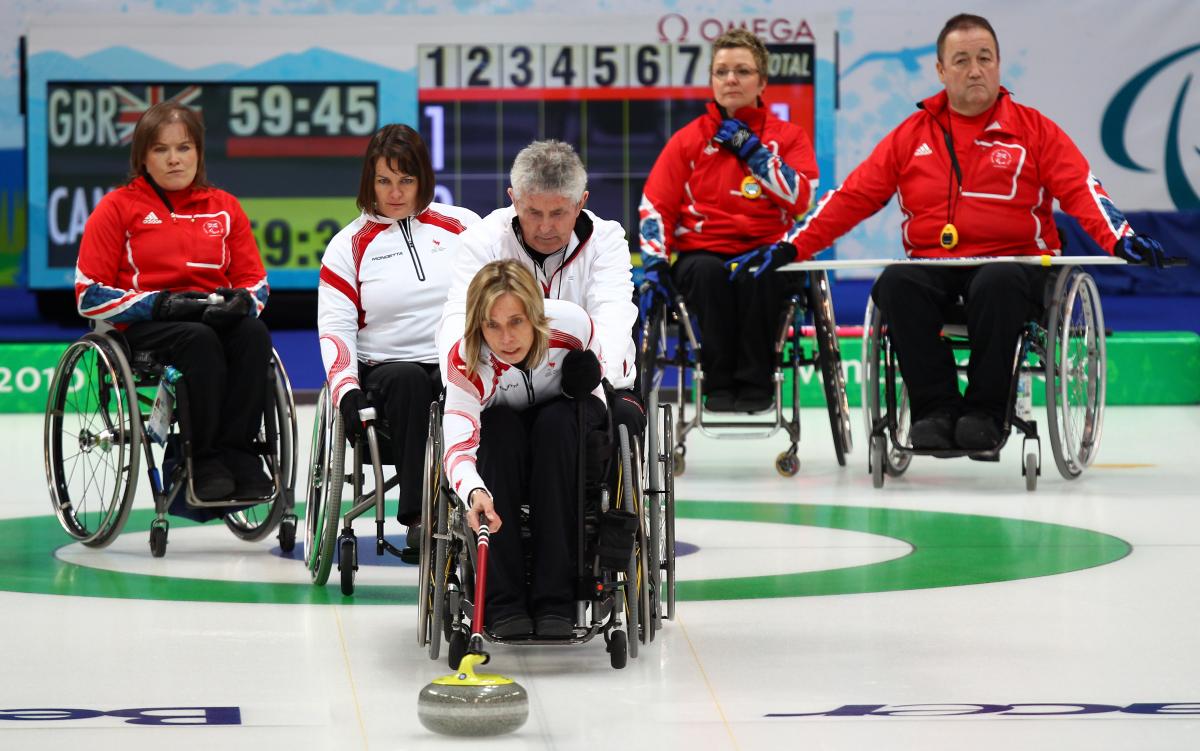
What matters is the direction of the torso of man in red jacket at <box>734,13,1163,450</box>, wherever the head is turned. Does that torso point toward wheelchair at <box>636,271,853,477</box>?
no

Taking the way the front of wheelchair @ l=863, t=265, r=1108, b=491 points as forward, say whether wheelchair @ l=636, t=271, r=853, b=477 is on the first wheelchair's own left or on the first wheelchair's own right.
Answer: on the first wheelchair's own right

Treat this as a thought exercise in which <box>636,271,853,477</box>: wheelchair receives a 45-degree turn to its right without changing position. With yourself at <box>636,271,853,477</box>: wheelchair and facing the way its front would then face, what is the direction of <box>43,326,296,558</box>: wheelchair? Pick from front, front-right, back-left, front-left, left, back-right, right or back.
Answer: front

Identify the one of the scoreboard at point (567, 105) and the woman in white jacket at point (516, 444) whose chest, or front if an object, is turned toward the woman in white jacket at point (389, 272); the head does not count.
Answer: the scoreboard

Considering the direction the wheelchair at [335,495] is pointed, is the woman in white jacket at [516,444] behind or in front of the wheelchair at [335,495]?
in front

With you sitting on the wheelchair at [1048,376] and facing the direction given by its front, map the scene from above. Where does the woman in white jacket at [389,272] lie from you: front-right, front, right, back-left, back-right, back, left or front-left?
front-right

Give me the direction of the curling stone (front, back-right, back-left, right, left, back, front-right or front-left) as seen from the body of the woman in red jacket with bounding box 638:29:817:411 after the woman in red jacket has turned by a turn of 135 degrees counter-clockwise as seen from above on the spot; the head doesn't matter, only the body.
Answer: back-right

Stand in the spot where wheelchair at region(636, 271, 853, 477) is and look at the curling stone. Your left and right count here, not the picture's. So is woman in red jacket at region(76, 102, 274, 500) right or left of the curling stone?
right

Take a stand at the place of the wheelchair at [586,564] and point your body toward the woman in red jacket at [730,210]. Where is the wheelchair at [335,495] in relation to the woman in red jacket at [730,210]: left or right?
left

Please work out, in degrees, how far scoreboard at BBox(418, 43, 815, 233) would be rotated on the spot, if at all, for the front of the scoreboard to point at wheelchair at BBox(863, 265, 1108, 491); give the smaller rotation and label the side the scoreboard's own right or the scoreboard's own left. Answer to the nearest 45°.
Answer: approximately 45° to the scoreboard's own left

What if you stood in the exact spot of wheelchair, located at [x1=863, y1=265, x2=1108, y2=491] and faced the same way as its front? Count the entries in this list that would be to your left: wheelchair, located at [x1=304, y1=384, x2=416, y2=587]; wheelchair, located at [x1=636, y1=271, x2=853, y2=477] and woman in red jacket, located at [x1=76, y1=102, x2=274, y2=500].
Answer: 0

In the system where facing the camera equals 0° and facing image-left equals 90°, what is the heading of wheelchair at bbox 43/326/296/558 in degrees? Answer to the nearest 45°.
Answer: approximately 315°

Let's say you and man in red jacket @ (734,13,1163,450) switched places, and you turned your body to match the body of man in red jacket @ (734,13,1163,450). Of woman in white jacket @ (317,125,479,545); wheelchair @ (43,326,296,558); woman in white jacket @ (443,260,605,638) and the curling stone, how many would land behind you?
0

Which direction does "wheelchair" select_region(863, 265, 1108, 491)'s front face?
toward the camera

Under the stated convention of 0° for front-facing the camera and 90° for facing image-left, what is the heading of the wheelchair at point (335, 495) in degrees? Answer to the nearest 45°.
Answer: approximately 315°

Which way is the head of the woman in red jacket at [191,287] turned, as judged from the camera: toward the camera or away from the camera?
toward the camera

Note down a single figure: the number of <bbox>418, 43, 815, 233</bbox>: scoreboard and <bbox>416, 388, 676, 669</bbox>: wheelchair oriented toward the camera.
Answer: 2

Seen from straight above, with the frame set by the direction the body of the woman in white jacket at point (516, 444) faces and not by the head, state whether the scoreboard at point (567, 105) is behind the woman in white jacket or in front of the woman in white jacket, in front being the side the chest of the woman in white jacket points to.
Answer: behind

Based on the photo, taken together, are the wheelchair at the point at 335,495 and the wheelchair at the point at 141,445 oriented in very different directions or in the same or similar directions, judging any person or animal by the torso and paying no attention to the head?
same or similar directions

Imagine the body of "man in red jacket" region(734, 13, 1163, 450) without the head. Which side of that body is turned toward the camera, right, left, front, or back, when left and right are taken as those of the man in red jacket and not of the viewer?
front

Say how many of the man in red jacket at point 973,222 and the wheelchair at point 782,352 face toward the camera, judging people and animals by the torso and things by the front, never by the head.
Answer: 2

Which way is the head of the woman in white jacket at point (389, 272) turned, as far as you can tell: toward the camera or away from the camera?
toward the camera

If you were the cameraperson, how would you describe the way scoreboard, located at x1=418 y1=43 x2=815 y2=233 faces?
facing the viewer

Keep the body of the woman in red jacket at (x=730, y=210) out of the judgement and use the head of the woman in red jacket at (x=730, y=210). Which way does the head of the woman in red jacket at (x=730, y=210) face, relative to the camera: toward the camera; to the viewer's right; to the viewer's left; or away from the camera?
toward the camera

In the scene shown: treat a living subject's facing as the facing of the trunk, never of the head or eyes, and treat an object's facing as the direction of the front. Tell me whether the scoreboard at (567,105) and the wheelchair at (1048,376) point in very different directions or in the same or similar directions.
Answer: same or similar directions
